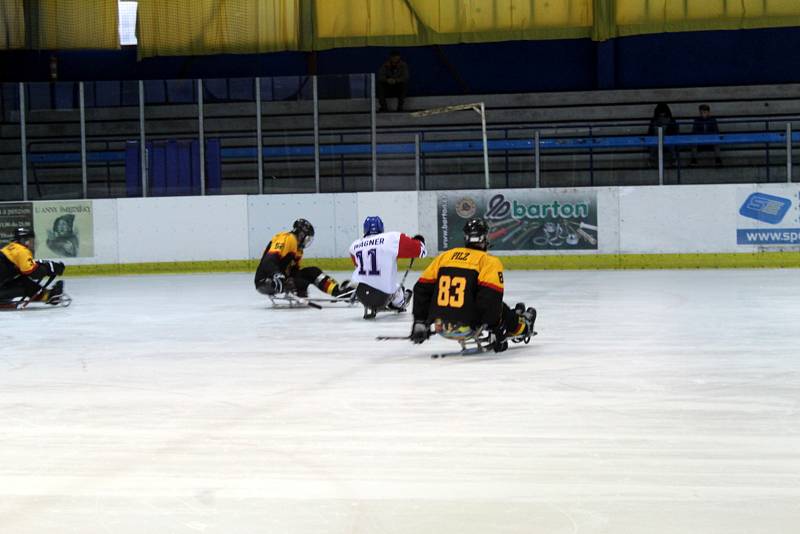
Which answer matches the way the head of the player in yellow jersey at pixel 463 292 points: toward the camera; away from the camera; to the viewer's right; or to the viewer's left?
away from the camera

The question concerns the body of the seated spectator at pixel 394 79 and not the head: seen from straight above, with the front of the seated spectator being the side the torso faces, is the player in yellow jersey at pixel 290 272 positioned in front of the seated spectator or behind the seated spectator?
in front

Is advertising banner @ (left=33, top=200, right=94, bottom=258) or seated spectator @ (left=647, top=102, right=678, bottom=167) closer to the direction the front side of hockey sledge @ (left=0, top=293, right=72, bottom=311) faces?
the seated spectator

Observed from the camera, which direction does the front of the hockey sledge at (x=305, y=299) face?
facing to the right of the viewer

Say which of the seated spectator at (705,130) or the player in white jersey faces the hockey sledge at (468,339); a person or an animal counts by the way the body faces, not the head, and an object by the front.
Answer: the seated spectator

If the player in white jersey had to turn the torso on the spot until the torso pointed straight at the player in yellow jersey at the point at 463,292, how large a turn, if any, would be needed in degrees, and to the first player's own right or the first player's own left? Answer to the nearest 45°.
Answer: approximately 135° to the first player's own right

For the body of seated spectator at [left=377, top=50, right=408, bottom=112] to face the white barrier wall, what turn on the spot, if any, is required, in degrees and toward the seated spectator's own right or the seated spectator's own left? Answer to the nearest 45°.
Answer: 0° — they already face it

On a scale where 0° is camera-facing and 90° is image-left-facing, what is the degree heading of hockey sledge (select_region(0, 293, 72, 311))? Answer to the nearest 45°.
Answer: approximately 270°

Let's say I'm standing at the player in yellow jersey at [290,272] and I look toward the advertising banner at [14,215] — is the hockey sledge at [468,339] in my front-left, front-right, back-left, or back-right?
back-left

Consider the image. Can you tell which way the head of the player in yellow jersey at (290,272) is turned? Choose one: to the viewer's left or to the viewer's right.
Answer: to the viewer's right

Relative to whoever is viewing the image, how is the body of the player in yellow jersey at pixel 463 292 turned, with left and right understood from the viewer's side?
facing away from the viewer and to the right of the viewer

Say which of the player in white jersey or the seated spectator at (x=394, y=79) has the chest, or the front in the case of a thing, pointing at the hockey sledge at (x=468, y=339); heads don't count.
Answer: the seated spectator

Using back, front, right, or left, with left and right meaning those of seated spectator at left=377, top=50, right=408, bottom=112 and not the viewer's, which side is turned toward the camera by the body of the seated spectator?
front

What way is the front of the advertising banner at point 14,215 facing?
toward the camera

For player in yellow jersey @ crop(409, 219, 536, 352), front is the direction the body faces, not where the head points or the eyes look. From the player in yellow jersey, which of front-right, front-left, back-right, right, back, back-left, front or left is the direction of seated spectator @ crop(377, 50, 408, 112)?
front-left

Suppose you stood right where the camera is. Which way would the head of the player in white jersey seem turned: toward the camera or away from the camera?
away from the camera
